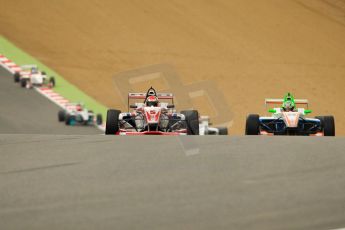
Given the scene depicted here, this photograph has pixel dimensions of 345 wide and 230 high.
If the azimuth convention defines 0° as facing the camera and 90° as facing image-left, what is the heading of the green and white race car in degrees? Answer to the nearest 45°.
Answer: approximately 0°

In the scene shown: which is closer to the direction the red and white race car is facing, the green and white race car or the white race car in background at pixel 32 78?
the green and white race car

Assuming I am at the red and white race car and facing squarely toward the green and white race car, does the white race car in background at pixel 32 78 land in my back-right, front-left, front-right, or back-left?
back-left

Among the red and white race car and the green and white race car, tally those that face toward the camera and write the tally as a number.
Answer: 2

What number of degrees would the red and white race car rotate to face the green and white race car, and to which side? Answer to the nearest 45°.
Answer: approximately 90° to its left

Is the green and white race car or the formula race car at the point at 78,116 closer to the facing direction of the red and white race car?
the green and white race car

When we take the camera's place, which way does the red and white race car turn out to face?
facing the viewer
